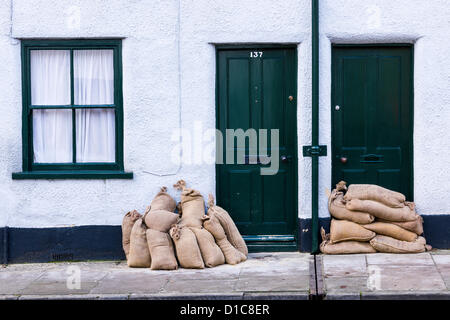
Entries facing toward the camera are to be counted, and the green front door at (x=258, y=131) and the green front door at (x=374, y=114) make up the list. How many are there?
2

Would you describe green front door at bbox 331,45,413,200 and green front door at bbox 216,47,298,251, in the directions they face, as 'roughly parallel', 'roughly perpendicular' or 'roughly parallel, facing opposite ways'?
roughly parallel

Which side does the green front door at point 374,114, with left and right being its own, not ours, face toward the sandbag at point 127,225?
right

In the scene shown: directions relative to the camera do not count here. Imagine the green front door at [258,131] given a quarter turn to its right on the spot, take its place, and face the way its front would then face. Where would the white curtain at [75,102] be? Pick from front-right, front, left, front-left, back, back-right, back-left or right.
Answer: front

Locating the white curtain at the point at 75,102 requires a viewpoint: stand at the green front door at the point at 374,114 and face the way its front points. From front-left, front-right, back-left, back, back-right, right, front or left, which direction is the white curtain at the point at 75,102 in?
right

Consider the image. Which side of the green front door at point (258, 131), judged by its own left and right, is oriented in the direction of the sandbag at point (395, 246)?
left

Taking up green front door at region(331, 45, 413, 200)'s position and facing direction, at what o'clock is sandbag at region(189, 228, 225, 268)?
The sandbag is roughly at 2 o'clock from the green front door.

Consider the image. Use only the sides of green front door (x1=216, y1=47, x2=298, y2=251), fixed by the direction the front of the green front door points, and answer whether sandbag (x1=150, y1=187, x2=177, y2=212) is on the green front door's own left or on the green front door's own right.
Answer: on the green front door's own right

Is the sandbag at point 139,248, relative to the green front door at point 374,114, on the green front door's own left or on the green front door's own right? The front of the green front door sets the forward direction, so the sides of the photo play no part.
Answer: on the green front door's own right

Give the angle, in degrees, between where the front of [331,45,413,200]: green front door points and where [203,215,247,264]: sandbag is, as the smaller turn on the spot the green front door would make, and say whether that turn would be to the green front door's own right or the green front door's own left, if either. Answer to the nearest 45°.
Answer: approximately 45° to the green front door's own right

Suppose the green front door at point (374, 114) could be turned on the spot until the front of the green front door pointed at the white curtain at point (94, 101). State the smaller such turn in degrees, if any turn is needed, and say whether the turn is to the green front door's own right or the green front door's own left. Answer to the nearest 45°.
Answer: approximately 90° to the green front door's own right

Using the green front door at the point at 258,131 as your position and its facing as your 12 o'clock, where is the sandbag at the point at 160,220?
The sandbag is roughly at 2 o'clock from the green front door.

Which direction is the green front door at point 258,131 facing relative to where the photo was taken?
toward the camera

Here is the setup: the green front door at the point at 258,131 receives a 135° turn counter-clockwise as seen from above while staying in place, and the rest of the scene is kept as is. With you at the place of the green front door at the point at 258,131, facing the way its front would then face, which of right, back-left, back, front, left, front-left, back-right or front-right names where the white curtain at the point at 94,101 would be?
back-left
